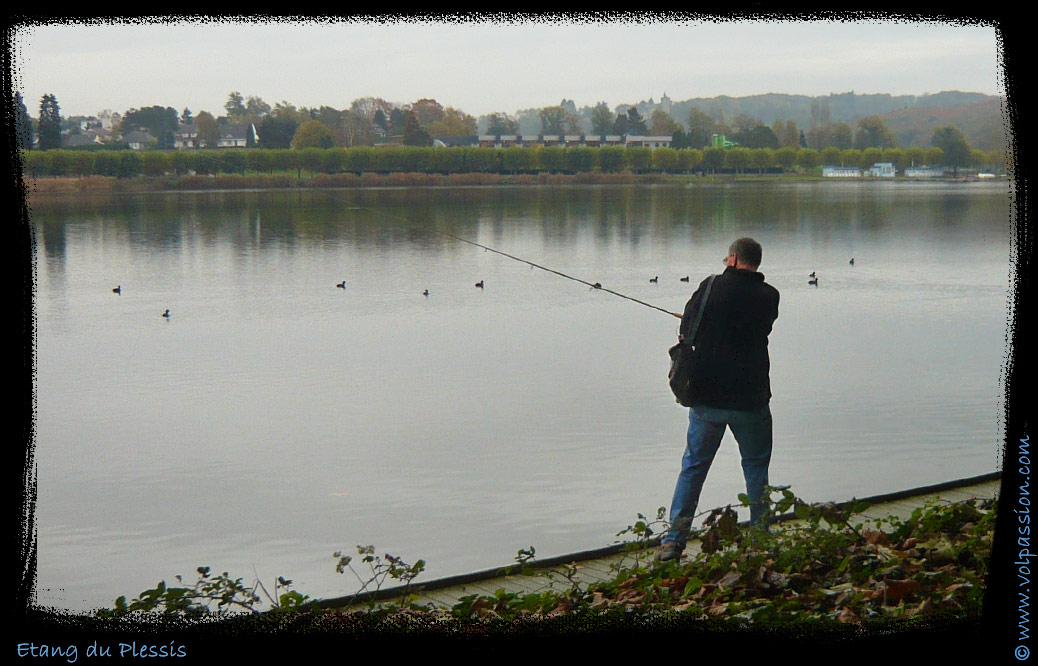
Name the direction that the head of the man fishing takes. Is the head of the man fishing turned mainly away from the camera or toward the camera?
away from the camera

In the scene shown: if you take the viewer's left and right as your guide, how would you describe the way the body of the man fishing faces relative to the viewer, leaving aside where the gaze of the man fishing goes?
facing away from the viewer and to the left of the viewer
